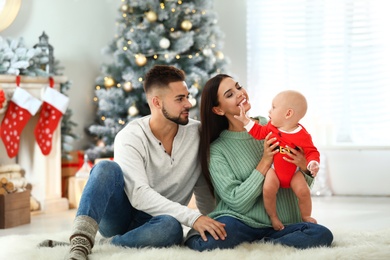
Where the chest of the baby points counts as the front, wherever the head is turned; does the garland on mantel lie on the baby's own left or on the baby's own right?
on the baby's own right

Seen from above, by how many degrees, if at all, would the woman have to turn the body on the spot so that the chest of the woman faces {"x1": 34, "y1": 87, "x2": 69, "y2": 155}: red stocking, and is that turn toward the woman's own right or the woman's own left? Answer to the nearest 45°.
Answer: approximately 180°

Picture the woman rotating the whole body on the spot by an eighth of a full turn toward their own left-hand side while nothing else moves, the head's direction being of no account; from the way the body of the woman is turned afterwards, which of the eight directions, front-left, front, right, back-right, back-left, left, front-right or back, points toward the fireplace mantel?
back-left

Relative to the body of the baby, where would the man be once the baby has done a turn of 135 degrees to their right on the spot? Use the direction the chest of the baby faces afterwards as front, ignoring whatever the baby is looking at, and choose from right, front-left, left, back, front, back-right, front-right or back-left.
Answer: left

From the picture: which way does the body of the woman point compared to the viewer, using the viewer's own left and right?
facing the viewer and to the right of the viewer

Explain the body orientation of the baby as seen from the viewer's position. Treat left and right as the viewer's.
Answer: facing the viewer and to the left of the viewer

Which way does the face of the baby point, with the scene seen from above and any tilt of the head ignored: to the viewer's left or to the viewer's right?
to the viewer's left

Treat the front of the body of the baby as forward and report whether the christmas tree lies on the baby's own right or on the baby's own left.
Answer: on the baby's own right
